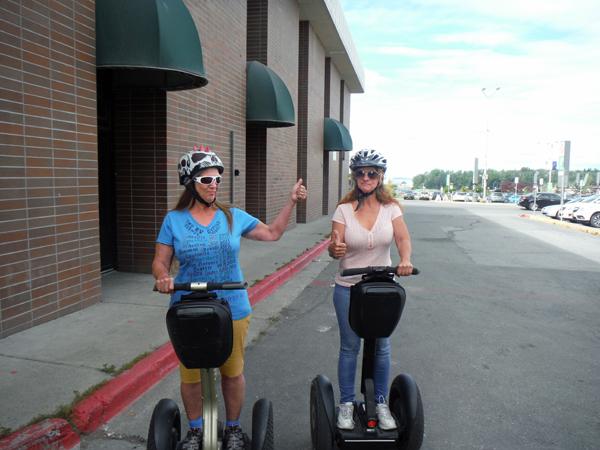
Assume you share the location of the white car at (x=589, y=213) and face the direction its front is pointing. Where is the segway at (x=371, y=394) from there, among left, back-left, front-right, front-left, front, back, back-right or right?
front-left

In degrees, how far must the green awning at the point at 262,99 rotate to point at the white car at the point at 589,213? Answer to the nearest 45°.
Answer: approximately 45° to its left

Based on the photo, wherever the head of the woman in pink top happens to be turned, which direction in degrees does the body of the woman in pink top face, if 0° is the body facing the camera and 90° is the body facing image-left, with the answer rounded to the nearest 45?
approximately 0°

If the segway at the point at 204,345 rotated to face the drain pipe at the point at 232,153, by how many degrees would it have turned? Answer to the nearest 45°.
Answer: approximately 180°

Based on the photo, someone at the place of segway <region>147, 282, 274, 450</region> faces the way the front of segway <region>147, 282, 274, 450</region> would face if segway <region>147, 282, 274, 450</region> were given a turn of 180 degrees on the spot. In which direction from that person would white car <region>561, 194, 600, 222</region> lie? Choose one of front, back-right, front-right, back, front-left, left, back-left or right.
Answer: front-right

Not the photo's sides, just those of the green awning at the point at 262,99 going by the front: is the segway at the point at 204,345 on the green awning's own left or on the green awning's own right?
on the green awning's own right

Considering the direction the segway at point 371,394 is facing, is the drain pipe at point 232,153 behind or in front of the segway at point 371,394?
behind

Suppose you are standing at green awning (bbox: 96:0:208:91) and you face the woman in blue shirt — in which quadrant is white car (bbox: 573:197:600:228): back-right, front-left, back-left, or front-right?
back-left

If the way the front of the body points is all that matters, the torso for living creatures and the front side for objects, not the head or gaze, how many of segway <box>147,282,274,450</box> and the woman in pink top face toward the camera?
2

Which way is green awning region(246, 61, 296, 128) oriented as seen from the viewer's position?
to the viewer's right

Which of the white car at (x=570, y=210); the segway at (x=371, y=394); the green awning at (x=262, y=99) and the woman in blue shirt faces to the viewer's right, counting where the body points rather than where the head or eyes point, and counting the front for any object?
the green awning

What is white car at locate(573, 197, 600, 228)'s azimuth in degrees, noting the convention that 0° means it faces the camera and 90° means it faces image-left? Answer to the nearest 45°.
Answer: approximately 45°

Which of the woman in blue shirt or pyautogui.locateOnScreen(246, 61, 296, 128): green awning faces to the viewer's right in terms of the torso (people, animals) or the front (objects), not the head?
the green awning

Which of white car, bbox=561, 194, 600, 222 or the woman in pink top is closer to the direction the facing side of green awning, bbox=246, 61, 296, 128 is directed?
the white car
